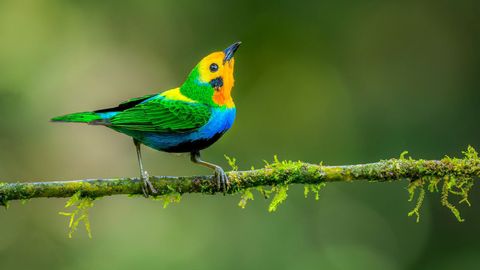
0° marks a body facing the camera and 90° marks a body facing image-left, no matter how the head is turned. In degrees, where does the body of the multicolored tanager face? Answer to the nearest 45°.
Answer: approximately 270°
